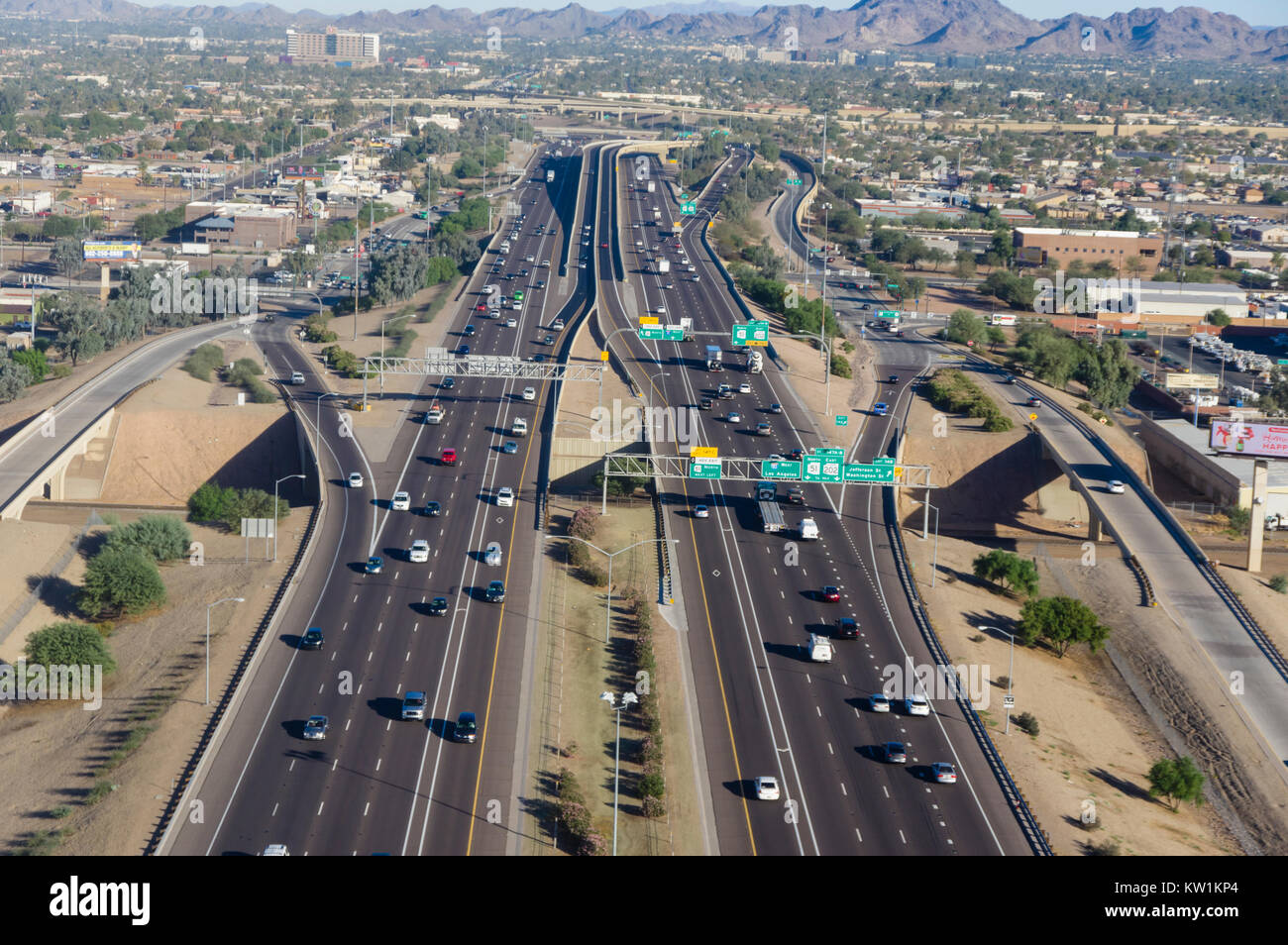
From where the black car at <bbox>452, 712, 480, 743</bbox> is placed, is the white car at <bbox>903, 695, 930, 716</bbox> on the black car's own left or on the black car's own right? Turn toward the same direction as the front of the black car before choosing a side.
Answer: on the black car's own left

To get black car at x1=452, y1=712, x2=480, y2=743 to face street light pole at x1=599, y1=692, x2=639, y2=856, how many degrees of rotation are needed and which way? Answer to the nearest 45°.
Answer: approximately 90° to its left

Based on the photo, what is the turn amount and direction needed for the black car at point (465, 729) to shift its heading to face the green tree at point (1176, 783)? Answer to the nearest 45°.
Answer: approximately 90° to its left

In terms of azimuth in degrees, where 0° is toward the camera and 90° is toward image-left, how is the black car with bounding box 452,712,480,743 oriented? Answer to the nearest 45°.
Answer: approximately 0°
